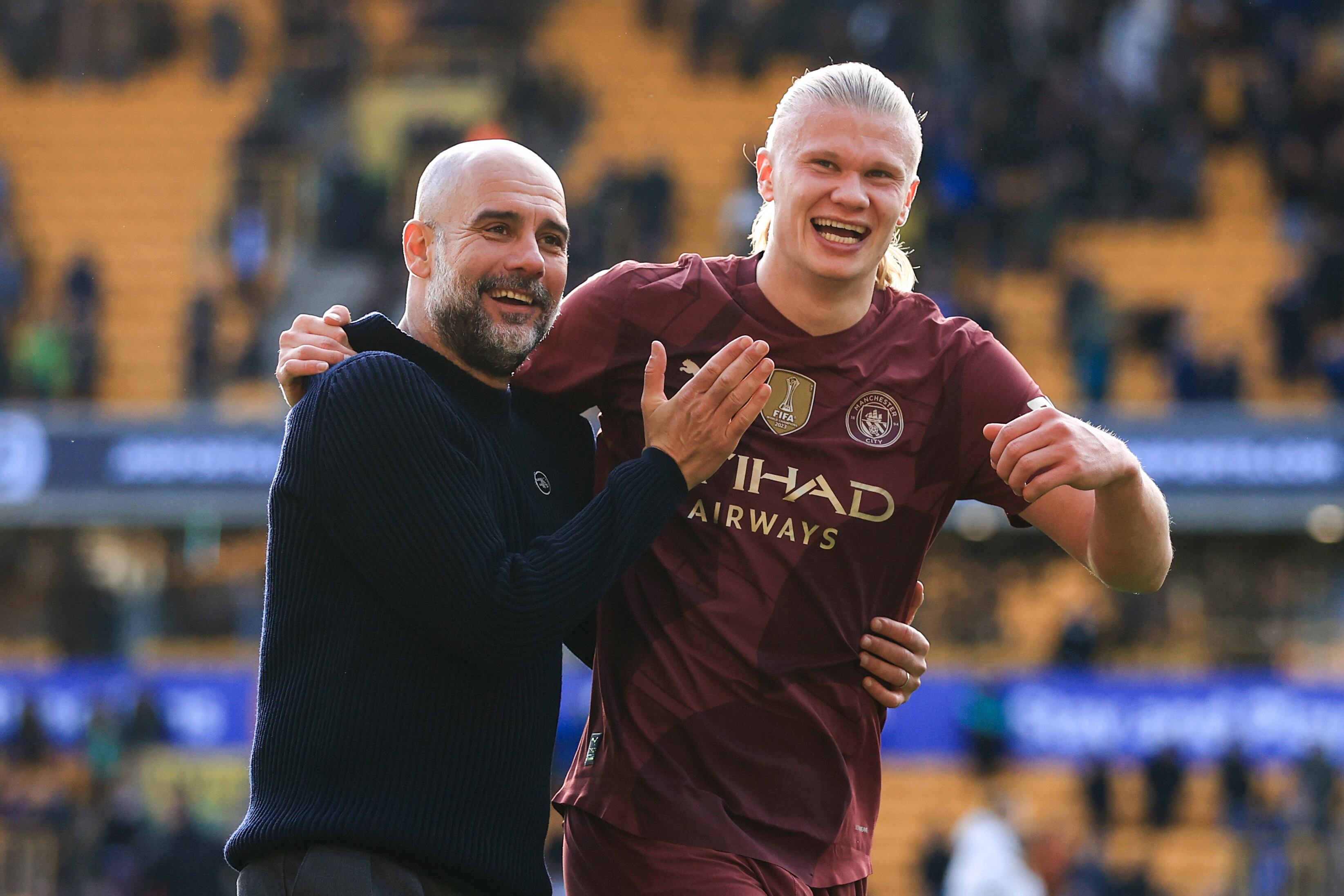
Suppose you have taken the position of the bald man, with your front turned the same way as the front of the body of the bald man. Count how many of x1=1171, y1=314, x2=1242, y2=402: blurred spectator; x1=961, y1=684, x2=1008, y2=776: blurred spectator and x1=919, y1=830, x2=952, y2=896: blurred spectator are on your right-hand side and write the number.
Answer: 0

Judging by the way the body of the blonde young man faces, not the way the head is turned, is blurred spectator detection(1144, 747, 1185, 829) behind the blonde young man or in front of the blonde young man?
behind

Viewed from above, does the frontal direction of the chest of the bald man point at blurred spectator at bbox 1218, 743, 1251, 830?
no

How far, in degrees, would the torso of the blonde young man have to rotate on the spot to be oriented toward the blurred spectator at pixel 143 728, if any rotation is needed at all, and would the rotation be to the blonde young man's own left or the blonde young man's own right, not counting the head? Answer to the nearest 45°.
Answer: approximately 135° to the blonde young man's own right

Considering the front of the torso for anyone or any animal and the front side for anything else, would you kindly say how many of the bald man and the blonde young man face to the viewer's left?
0

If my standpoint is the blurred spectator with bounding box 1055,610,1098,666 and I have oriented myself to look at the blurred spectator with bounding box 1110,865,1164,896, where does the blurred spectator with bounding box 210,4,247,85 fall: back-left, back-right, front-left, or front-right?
back-right

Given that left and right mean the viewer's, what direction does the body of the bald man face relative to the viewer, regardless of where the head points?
facing the viewer and to the right of the viewer

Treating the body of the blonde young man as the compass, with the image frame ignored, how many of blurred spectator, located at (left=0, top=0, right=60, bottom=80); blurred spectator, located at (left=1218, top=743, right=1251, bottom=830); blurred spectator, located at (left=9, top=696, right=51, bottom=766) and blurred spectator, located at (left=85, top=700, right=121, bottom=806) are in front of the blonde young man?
0

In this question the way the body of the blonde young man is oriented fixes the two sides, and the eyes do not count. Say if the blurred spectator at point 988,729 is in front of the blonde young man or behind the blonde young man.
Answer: behind

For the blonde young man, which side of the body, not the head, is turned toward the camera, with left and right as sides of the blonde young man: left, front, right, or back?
front

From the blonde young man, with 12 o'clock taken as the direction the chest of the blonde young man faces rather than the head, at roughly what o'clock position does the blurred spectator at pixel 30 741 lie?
The blurred spectator is roughly at 5 o'clock from the blonde young man.

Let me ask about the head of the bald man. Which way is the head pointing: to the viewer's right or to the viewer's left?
to the viewer's right

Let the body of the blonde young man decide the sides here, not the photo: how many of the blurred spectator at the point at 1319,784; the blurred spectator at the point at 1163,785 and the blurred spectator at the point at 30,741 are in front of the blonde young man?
0

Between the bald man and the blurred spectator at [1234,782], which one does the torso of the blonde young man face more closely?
the bald man

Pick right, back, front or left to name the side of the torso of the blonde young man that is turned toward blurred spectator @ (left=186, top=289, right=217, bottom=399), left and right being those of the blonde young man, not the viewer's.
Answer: back

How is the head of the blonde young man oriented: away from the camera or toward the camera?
toward the camera
